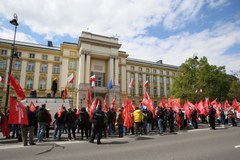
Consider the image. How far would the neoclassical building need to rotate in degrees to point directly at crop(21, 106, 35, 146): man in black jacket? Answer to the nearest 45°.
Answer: approximately 45° to its right

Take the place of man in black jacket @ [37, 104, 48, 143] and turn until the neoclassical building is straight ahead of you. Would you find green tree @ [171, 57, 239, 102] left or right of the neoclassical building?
right

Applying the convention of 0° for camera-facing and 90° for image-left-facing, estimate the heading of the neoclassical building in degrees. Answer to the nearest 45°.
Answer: approximately 315°

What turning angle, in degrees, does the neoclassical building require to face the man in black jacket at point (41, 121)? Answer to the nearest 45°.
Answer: approximately 45° to its right

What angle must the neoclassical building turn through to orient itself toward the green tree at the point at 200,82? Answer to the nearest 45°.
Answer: approximately 45° to its left
